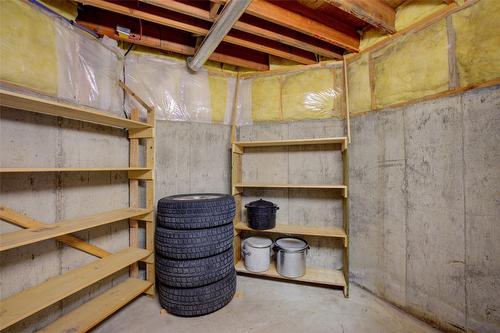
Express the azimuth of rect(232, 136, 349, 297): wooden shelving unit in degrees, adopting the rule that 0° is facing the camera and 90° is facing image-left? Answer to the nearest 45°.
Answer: approximately 0°

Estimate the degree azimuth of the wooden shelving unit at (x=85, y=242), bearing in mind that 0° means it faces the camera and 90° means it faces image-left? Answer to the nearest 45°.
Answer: approximately 315°

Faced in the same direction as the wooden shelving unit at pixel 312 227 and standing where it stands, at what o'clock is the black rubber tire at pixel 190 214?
The black rubber tire is roughly at 2 o'clock from the wooden shelving unit.

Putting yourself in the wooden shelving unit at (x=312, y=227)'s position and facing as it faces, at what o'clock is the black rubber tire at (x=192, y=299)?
The black rubber tire is roughly at 2 o'clock from the wooden shelving unit.

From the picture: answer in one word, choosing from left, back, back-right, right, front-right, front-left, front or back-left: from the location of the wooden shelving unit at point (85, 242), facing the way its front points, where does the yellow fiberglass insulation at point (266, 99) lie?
front-left

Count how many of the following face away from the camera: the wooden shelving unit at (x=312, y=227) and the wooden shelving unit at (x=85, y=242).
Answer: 0

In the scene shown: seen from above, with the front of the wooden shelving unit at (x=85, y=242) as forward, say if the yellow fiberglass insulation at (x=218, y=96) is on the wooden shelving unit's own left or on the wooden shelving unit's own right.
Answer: on the wooden shelving unit's own left

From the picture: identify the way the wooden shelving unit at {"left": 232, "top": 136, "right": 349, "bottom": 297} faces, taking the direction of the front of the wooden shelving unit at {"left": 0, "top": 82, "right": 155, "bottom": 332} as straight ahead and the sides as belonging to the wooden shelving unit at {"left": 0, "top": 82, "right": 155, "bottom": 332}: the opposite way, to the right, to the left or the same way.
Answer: to the right
